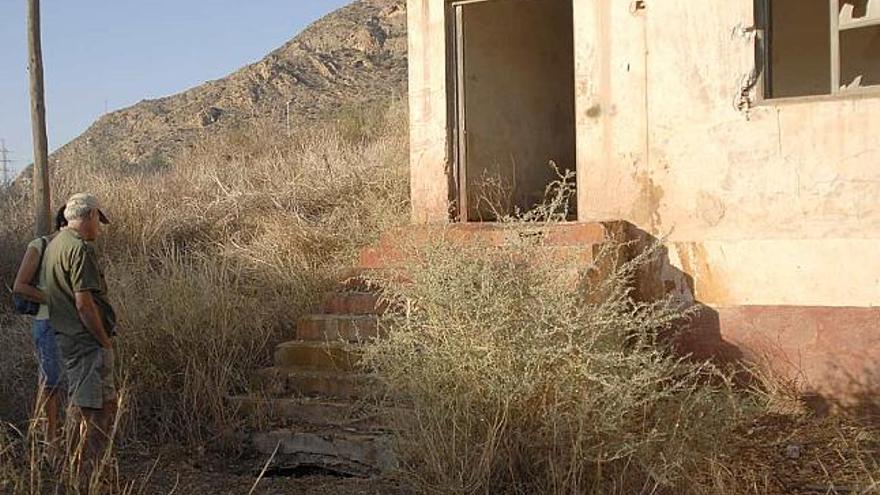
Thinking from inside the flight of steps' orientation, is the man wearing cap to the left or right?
on its right

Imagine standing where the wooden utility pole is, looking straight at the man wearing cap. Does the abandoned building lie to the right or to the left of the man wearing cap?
left

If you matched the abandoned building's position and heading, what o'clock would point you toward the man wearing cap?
The man wearing cap is roughly at 2 o'clock from the abandoned building.

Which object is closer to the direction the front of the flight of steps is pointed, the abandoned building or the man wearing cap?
the man wearing cap

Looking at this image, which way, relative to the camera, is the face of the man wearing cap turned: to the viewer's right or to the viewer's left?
to the viewer's right

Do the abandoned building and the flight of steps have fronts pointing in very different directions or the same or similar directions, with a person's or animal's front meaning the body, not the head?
same or similar directions

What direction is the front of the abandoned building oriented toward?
toward the camera

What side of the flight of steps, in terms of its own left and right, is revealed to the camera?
front

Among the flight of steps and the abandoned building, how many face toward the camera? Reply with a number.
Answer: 2

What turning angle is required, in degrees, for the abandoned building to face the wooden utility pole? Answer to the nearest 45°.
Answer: approximately 90° to its right
